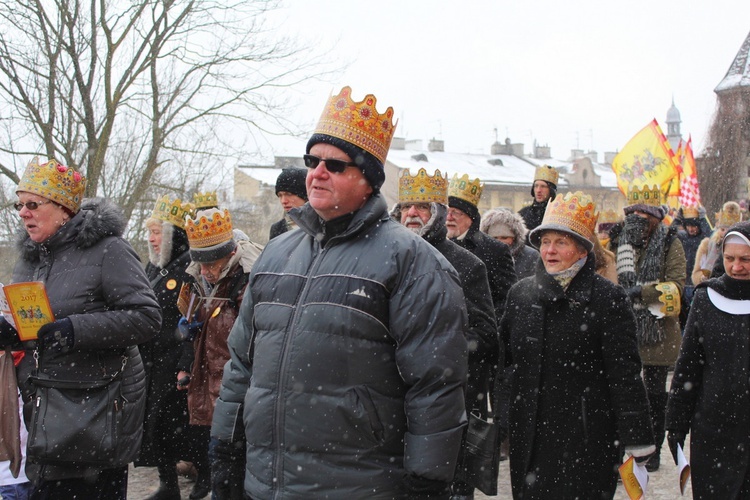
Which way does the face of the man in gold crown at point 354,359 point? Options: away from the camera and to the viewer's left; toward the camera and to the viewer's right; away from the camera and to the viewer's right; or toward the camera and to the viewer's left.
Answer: toward the camera and to the viewer's left

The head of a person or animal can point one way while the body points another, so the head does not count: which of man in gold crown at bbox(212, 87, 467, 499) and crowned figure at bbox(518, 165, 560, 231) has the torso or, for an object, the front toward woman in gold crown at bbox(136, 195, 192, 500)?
the crowned figure

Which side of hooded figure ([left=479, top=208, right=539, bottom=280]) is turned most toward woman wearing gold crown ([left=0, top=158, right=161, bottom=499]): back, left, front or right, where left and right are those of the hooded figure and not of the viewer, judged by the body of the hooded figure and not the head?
front

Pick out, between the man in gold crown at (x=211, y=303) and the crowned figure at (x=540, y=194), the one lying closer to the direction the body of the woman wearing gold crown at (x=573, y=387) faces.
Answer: the man in gold crown

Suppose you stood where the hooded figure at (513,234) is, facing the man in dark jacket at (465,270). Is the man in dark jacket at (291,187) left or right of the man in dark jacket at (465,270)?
right

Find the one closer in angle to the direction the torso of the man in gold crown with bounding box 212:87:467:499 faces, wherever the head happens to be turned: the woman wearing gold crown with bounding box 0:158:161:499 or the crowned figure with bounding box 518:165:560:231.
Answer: the woman wearing gold crown

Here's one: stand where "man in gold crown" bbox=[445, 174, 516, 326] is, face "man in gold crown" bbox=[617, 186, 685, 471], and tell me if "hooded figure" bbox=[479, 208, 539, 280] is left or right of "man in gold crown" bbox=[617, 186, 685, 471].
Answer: left

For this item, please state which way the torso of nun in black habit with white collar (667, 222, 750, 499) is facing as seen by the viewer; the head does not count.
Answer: toward the camera

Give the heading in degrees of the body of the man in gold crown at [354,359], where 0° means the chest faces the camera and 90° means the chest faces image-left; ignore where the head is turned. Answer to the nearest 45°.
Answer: approximately 45°

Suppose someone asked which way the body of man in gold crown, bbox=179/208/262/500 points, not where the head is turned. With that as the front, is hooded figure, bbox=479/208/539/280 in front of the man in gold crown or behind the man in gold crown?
behind

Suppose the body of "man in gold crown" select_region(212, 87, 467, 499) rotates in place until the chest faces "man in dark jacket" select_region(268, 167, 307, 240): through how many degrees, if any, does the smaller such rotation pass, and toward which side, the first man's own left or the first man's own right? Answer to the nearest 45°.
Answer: approximately 135° to the first man's own right
